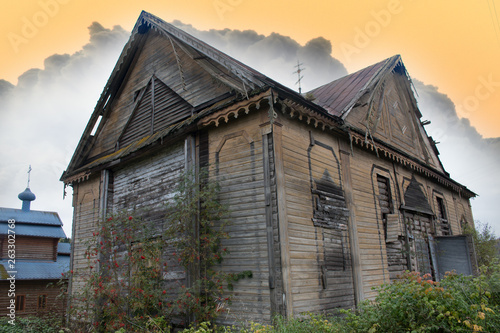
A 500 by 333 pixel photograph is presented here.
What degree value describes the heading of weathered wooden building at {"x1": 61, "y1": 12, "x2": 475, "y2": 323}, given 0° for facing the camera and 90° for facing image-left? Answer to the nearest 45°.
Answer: approximately 315°

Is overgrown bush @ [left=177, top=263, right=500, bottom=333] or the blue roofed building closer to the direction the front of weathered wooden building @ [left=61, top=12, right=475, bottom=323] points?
the overgrown bush

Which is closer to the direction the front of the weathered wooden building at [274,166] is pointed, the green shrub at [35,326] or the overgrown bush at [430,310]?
the overgrown bush

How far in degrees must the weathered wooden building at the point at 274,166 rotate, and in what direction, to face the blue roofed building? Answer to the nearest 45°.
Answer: approximately 180°

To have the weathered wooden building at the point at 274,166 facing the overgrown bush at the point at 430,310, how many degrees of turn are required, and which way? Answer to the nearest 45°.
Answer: approximately 45° to its right
